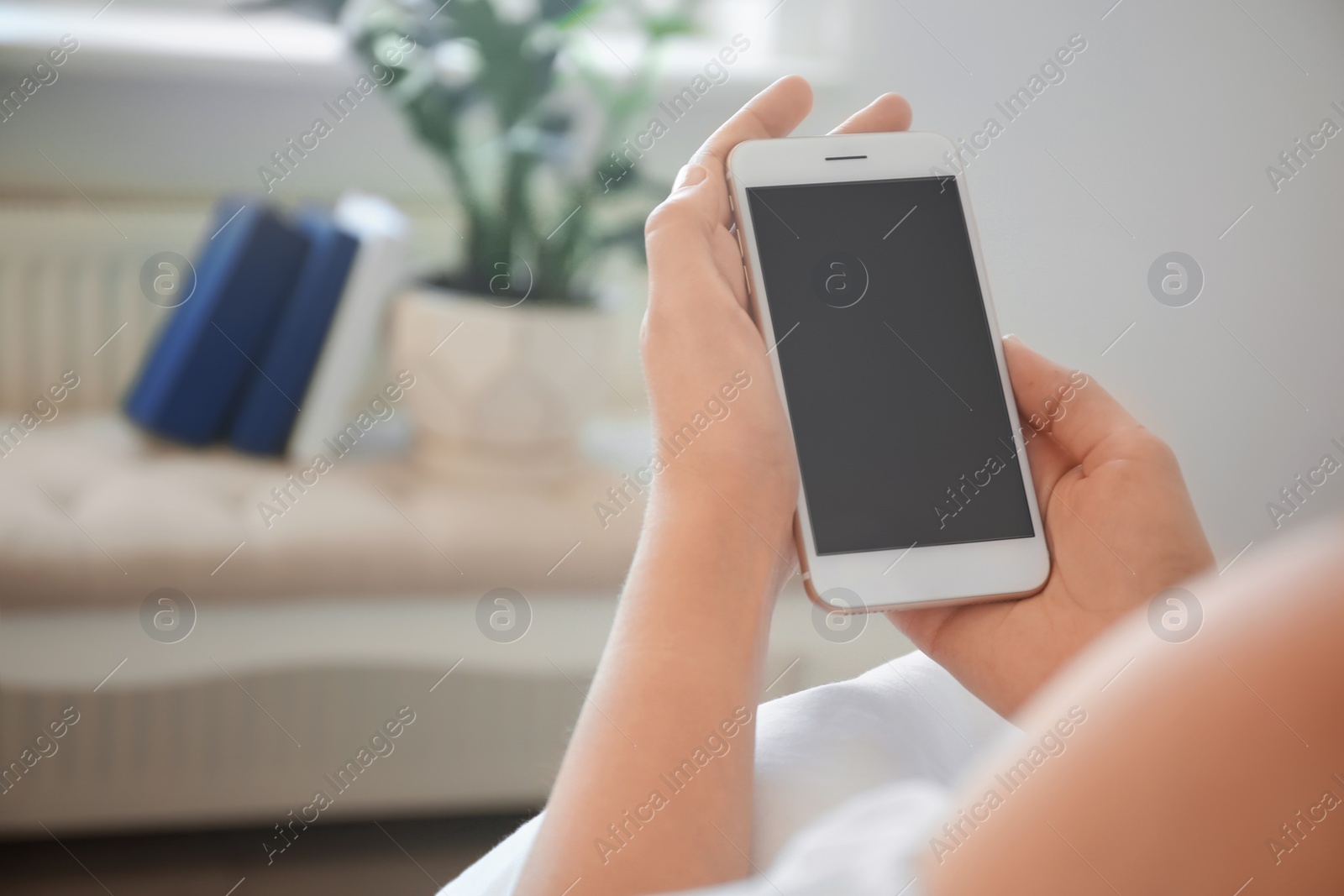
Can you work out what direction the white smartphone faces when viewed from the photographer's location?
facing the viewer

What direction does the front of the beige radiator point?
toward the camera
